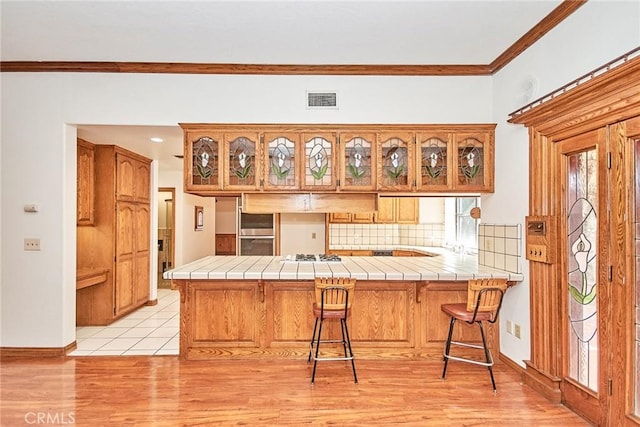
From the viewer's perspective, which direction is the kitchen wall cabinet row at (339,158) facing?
toward the camera

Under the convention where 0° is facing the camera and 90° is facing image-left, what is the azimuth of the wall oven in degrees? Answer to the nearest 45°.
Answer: approximately 0°

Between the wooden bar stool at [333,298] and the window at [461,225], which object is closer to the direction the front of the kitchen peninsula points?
the wooden bar stool

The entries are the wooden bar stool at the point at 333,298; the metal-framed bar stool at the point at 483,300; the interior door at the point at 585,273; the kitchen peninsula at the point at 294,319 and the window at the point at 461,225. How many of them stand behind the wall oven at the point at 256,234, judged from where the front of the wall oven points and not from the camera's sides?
0

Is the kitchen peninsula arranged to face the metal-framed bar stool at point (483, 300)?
no

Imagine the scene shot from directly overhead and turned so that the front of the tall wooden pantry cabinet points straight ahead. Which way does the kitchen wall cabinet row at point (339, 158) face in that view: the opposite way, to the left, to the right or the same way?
to the right

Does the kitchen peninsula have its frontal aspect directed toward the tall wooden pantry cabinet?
no

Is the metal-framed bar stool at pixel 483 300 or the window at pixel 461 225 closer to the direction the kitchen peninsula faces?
the metal-framed bar stool

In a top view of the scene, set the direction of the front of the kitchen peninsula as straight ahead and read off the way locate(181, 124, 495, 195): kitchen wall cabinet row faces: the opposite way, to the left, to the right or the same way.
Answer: the same way

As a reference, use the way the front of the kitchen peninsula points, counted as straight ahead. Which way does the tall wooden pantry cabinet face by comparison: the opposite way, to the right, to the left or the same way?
to the left

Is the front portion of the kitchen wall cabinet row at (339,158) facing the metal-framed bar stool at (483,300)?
no

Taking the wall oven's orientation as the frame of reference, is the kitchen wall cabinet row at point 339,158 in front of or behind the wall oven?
in front

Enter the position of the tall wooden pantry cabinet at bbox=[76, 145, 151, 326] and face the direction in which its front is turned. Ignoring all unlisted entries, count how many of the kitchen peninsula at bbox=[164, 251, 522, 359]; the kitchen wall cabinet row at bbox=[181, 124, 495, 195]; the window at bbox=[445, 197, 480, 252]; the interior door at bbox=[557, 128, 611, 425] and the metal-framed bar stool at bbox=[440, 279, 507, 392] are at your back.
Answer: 0

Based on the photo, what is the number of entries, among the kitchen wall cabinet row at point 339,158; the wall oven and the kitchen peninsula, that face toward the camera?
3

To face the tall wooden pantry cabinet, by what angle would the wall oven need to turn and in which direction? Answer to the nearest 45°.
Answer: approximately 45° to its right

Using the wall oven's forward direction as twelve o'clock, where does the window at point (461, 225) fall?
The window is roughly at 10 o'clock from the wall oven.

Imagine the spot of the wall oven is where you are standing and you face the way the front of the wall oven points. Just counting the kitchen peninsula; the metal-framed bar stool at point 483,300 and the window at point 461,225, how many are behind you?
0

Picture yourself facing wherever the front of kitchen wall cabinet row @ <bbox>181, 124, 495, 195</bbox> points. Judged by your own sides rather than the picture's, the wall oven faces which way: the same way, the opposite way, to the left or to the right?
the same way
